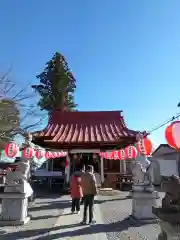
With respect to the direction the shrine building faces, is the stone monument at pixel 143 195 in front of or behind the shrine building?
in front

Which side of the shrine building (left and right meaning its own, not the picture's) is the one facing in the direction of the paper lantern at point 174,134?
front

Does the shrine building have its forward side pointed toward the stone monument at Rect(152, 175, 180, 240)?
yes

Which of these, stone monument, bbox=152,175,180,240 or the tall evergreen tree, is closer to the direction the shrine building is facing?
the stone monument

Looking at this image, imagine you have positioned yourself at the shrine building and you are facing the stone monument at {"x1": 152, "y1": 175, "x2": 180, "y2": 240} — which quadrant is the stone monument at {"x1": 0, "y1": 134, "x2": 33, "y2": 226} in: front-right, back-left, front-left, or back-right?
front-right

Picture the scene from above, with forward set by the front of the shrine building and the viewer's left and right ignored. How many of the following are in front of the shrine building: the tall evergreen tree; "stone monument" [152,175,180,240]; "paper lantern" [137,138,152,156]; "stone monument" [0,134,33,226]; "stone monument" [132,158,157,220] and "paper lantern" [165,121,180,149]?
5

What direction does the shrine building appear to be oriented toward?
toward the camera

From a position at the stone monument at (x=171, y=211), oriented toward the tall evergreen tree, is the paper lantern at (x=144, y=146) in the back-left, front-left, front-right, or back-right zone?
front-right

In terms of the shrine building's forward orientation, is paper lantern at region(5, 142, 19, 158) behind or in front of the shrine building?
in front

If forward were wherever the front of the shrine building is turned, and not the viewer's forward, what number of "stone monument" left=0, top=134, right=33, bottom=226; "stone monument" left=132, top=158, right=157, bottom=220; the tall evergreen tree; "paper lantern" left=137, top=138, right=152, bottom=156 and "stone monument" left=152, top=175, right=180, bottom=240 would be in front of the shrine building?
4

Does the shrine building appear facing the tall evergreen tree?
no

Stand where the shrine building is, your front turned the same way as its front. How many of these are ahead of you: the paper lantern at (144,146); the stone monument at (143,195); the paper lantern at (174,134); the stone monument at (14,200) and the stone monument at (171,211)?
5

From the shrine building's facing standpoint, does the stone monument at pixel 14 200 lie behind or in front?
in front
